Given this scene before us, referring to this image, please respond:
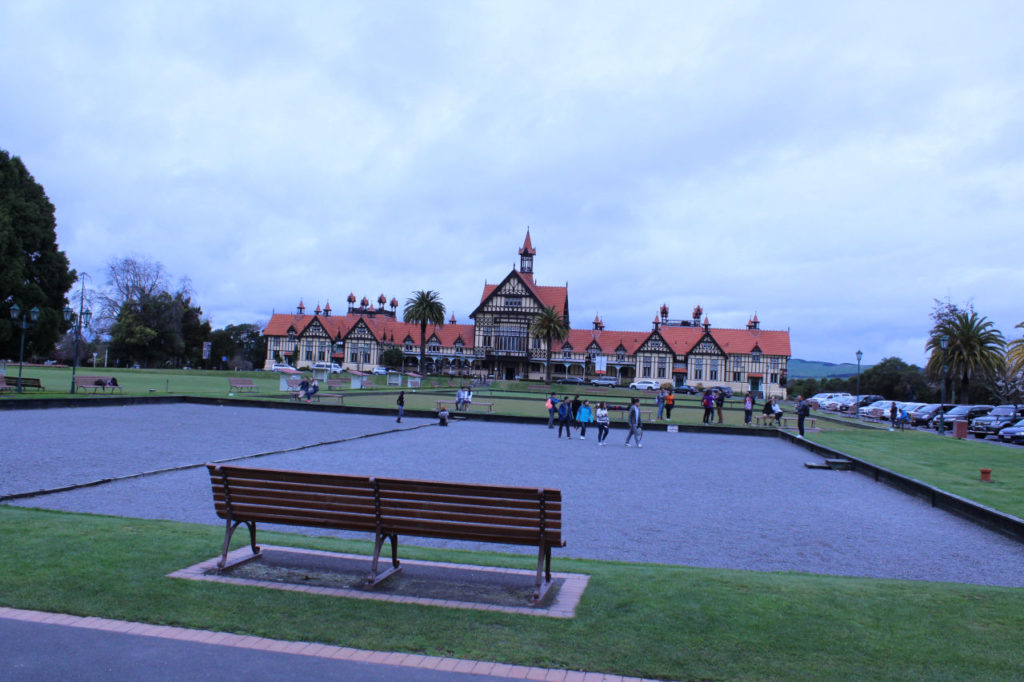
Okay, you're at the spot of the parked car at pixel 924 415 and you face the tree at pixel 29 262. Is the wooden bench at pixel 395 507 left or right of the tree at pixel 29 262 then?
left

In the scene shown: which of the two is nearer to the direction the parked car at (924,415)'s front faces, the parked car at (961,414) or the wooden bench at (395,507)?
the wooden bench

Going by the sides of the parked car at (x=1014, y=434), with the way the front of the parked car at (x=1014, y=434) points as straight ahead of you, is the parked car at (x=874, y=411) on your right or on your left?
on your right

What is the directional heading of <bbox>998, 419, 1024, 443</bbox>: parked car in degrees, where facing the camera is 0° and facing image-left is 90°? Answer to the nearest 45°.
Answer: approximately 45°

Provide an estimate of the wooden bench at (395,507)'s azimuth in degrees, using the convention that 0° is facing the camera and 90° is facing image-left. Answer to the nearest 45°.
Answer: approximately 225°

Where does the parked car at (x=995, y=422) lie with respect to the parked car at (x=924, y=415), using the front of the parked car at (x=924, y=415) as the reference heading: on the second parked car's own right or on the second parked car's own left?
on the second parked car's own left

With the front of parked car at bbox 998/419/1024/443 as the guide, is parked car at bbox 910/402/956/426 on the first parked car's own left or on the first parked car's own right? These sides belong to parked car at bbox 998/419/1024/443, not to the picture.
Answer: on the first parked car's own right
